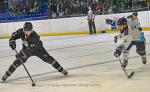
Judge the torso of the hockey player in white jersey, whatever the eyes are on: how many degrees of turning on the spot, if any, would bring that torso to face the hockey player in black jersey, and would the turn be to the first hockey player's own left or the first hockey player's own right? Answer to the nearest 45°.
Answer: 0° — they already face them

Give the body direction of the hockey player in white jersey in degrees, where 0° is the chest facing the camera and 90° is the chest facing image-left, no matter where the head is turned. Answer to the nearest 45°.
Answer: approximately 45°
